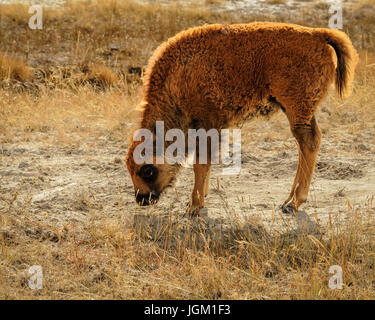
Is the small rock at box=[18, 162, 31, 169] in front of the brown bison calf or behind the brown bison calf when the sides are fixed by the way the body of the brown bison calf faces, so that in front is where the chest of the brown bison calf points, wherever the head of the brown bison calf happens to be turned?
in front

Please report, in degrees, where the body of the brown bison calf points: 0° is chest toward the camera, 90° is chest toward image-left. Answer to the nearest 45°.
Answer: approximately 90°
